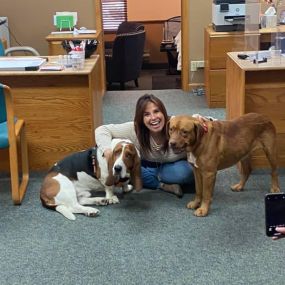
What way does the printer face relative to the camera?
toward the camera

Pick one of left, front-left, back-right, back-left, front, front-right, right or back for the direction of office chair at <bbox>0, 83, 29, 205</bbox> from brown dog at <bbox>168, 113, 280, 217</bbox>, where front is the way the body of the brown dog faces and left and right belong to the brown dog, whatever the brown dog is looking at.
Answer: front-right

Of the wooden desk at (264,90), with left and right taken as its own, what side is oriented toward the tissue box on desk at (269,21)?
front

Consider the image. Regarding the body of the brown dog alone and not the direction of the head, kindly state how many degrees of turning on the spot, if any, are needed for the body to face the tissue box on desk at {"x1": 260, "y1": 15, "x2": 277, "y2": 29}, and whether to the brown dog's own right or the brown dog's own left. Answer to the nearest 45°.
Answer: approximately 135° to the brown dog's own right

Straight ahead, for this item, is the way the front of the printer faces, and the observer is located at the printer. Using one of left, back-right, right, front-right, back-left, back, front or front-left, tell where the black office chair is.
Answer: back-right

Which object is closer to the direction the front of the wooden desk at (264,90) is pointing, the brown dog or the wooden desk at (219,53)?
the brown dog

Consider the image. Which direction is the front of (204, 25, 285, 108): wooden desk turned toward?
toward the camera
